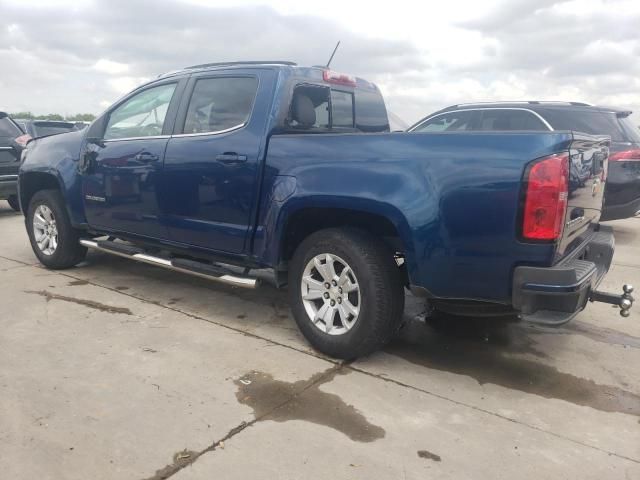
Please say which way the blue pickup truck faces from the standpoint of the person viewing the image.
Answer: facing away from the viewer and to the left of the viewer

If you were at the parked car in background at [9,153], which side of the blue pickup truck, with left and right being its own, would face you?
front

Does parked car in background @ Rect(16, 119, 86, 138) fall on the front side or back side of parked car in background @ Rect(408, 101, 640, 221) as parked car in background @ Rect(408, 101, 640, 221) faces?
on the front side

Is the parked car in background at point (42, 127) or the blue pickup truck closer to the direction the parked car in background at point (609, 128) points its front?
the parked car in background

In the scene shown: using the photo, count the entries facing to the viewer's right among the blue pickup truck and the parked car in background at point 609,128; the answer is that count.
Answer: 0

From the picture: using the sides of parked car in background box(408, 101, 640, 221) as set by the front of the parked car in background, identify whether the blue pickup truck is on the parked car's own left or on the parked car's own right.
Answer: on the parked car's own left

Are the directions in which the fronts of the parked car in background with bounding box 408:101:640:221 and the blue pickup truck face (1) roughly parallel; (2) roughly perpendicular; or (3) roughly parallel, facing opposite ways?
roughly parallel

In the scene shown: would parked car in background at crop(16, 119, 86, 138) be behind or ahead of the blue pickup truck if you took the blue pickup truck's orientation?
ahead

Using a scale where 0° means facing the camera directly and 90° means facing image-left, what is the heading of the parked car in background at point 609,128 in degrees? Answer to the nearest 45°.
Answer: approximately 135°

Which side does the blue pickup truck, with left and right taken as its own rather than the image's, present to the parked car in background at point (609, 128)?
right

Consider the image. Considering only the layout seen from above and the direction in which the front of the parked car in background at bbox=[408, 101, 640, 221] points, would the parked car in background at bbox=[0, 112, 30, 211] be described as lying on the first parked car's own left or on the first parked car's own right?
on the first parked car's own left
